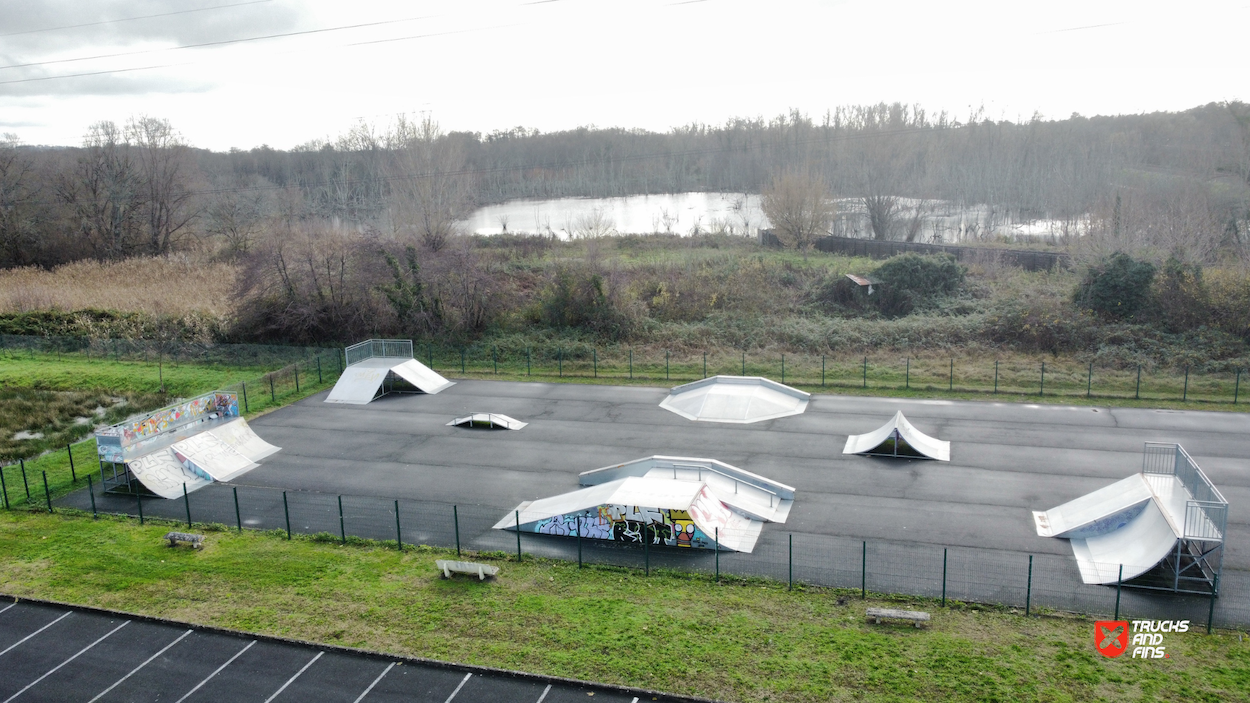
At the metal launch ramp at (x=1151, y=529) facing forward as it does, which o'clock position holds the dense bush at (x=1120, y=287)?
The dense bush is roughly at 3 o'clock from the metal launch ramp.

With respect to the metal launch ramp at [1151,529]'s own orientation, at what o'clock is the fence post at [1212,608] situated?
The fence post is roughly at 8 o'clock from the metal launch ramp.

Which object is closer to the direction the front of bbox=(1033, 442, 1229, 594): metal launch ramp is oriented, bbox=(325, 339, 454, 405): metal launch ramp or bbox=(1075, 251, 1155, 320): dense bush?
the metal launch ramp

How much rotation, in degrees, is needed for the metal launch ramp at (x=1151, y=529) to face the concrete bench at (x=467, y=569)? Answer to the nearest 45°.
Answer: approximately 45° to its left

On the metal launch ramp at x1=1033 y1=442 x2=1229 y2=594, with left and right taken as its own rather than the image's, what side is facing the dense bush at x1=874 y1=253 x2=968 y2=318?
right

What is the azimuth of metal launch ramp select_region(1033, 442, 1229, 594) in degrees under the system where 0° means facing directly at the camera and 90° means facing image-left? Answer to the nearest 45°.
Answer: approximately 90°

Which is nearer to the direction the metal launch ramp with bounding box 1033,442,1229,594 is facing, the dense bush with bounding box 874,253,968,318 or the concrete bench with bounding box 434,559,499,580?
the concrete bench

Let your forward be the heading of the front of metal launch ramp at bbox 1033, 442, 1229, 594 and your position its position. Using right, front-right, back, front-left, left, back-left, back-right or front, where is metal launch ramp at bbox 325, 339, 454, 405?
front

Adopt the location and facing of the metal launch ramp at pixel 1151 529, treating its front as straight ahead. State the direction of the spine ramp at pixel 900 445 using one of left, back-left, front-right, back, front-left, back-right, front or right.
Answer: front-right

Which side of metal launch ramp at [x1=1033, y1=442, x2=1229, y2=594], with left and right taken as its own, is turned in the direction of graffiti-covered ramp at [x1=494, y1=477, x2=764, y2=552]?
front
